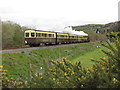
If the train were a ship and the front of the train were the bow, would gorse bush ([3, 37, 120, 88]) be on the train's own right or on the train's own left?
on the train's own left

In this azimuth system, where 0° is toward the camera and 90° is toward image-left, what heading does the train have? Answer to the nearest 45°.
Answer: approximately 45°
